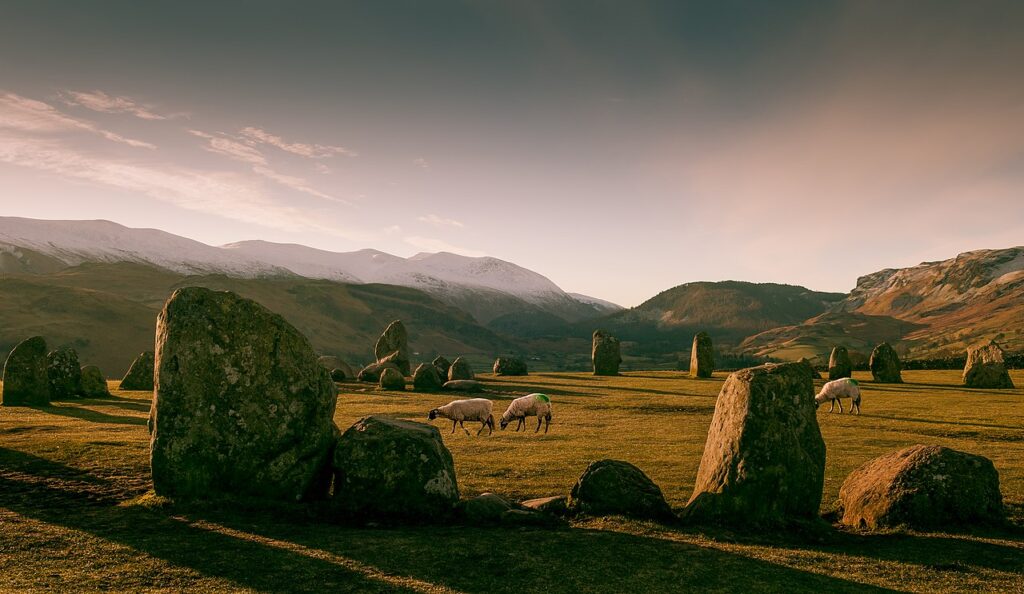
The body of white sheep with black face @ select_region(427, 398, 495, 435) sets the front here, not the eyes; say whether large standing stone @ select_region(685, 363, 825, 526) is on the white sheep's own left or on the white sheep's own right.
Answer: on the white sheep's own left

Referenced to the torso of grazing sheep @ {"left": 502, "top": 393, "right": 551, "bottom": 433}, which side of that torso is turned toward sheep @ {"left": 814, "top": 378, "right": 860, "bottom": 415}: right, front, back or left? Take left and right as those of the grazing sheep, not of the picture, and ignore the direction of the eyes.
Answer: back

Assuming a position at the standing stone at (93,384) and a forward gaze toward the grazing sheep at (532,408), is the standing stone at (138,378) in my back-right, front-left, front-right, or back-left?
back-left

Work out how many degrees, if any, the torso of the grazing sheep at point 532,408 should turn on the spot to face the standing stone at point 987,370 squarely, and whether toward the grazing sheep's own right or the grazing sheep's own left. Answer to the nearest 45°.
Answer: approximately 135° to the grazing sheep's own right

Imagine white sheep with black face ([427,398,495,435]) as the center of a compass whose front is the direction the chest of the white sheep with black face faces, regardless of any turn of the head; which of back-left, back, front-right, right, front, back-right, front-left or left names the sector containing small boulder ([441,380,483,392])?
right

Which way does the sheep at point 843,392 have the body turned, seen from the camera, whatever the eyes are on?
to the viewer's left

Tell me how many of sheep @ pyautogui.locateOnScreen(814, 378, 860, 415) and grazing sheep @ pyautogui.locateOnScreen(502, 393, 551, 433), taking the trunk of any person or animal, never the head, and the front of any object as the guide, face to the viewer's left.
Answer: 2

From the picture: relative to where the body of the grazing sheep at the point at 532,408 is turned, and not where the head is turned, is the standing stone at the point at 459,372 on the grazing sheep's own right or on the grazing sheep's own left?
on the grazing sheep's own right

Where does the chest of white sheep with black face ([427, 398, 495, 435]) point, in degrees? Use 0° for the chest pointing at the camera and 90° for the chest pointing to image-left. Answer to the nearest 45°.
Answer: approximately 90°

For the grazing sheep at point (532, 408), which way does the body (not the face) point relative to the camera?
to the viewer's left

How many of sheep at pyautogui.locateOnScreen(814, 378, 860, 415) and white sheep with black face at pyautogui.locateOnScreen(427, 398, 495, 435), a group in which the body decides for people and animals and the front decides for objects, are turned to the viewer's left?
2
